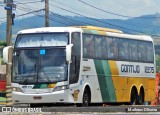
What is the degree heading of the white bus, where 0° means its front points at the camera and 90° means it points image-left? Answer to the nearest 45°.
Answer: approximately 45°
